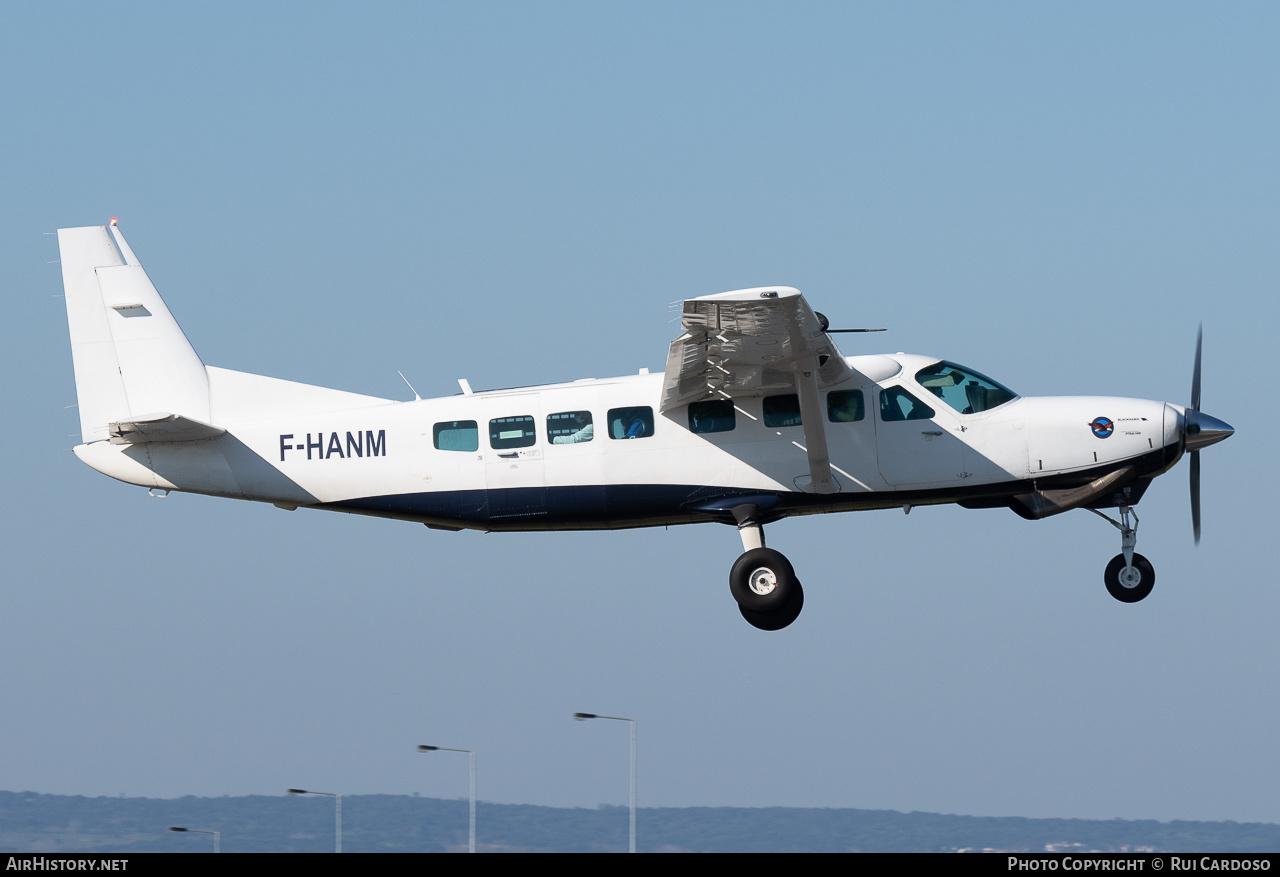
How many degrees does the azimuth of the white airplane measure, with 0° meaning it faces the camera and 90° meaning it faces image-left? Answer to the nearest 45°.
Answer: approximately 270°
